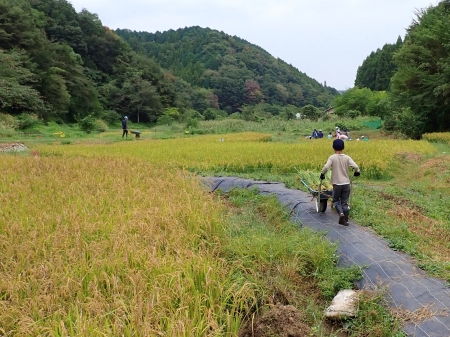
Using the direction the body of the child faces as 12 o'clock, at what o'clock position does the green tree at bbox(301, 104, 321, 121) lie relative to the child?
The green tree is roughly at 12 o'clock from the child.

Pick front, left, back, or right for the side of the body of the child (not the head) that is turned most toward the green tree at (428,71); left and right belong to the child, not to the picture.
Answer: front

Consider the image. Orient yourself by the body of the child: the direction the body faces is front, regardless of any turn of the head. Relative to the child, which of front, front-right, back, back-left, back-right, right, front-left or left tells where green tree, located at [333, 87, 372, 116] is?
front

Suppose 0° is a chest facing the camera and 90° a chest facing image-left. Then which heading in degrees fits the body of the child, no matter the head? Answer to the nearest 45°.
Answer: approximately 180°

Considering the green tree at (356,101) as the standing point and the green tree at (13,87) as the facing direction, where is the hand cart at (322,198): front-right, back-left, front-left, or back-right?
front-left

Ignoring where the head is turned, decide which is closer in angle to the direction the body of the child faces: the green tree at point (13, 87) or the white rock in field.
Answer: the green tree

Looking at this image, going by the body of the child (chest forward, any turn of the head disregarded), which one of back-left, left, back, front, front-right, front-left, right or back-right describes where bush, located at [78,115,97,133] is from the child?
front-left

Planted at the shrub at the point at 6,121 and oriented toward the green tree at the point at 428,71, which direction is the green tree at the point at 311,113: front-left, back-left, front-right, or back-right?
front-left

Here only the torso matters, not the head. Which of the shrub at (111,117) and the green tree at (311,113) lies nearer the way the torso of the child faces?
the green tree

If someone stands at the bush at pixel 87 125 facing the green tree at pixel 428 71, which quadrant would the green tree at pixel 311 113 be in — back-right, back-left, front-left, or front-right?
front-left

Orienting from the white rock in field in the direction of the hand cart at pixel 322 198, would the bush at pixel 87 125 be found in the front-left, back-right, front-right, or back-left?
front-left

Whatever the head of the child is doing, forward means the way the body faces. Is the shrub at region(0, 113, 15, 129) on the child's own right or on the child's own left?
on the child's own left

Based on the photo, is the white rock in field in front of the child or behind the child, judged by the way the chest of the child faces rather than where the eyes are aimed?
behind

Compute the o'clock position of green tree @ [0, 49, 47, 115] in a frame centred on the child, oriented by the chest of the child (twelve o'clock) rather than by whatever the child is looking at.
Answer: The green tree is roughly at 10 o'clock from the child.
